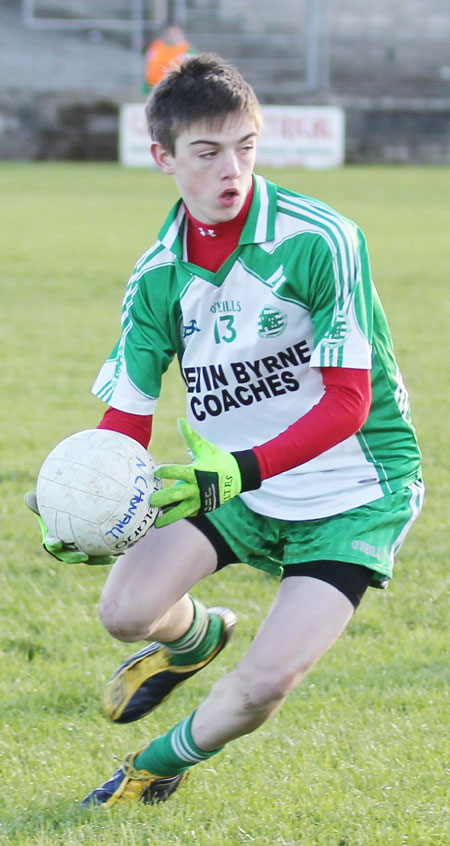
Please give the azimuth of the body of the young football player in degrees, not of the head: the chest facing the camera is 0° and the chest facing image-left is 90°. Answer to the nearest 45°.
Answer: approximately 45°
